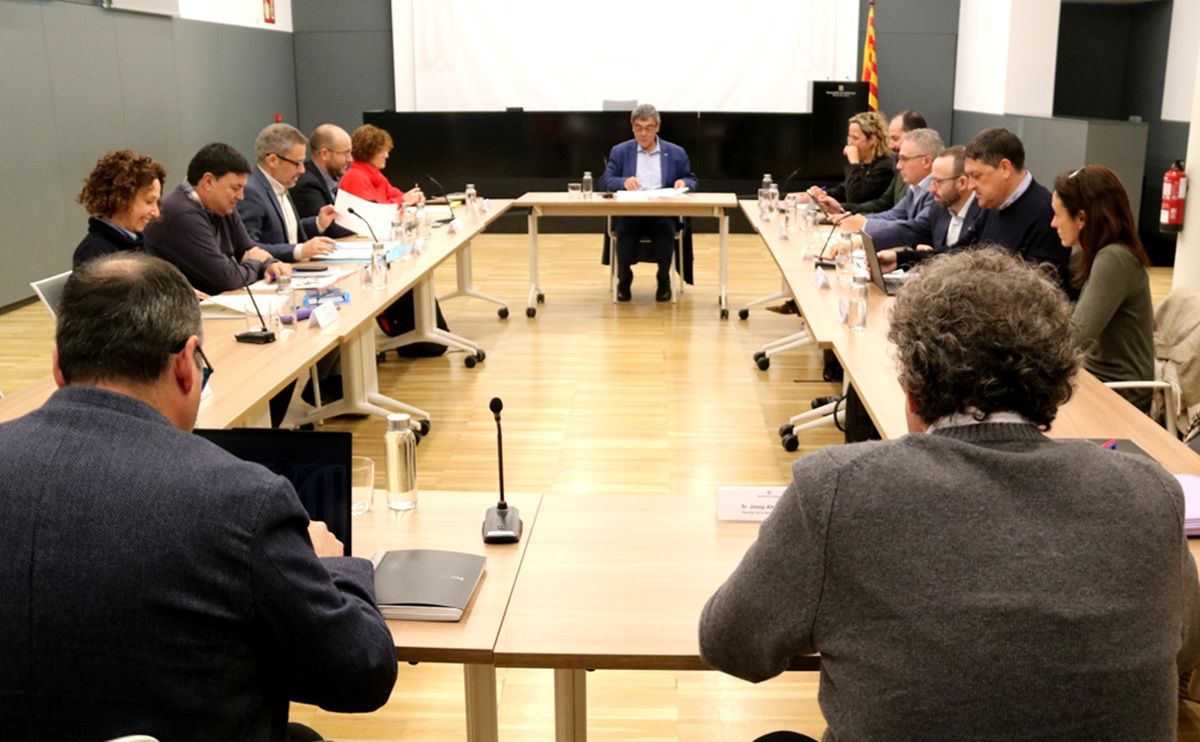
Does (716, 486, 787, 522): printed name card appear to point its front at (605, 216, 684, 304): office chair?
no

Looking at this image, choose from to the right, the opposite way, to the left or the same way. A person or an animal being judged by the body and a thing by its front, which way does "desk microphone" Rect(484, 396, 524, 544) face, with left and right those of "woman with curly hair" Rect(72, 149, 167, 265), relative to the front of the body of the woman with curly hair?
to the right

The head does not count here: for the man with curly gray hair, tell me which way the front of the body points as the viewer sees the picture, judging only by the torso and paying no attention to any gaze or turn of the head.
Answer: away from the camera

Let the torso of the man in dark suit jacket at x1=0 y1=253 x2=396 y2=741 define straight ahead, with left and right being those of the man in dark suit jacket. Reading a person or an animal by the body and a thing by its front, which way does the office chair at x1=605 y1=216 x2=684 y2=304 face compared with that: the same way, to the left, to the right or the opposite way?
the opposite way

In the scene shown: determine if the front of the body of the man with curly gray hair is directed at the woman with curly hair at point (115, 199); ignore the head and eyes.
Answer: no

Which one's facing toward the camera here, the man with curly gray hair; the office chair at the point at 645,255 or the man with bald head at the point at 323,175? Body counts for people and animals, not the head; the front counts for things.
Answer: the office chair

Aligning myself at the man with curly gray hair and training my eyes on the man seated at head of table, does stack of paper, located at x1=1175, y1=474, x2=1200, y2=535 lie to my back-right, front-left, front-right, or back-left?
front-right

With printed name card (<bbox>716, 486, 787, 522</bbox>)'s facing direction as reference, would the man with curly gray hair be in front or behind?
in front

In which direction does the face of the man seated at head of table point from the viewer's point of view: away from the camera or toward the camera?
toward the camera

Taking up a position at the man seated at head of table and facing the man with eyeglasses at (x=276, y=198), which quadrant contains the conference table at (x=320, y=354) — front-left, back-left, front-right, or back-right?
front-left

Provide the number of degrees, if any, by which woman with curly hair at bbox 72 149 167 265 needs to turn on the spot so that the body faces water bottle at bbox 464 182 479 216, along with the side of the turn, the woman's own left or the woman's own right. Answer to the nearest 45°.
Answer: approximately 45° to the woman's own left

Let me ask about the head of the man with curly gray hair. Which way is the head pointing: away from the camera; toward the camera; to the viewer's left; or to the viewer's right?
away from the camera

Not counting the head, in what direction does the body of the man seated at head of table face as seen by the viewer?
toward the camera

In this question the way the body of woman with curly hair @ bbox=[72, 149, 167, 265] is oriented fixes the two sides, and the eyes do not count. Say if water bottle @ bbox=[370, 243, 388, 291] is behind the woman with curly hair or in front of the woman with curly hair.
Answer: in front

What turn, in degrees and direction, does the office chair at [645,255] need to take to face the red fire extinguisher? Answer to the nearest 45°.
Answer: approximately 45° to its left

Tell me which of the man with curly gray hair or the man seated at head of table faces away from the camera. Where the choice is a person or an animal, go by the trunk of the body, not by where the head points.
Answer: the man with curly gray hair

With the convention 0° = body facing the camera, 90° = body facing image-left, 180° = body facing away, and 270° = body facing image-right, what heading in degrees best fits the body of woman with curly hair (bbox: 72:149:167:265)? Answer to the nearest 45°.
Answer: approximately 270°

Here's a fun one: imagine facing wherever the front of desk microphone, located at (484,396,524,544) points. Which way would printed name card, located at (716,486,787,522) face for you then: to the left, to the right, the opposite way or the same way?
the same way

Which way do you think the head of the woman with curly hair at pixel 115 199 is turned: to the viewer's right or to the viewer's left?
to the viewer's right
